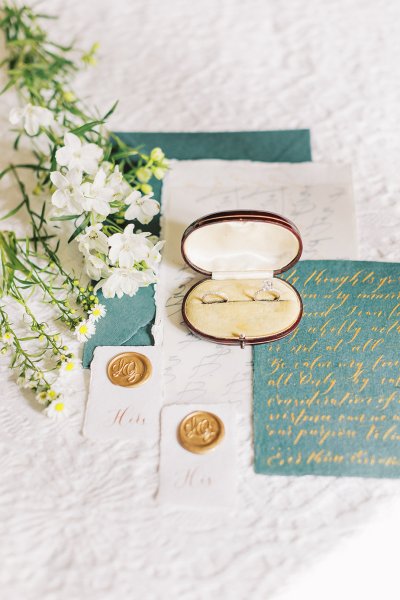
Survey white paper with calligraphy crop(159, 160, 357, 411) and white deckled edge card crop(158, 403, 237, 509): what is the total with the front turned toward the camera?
2
